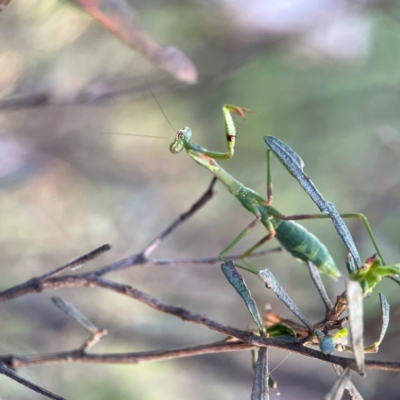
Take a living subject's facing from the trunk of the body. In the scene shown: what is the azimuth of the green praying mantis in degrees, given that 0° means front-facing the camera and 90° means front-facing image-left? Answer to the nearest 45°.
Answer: approximately 90°
